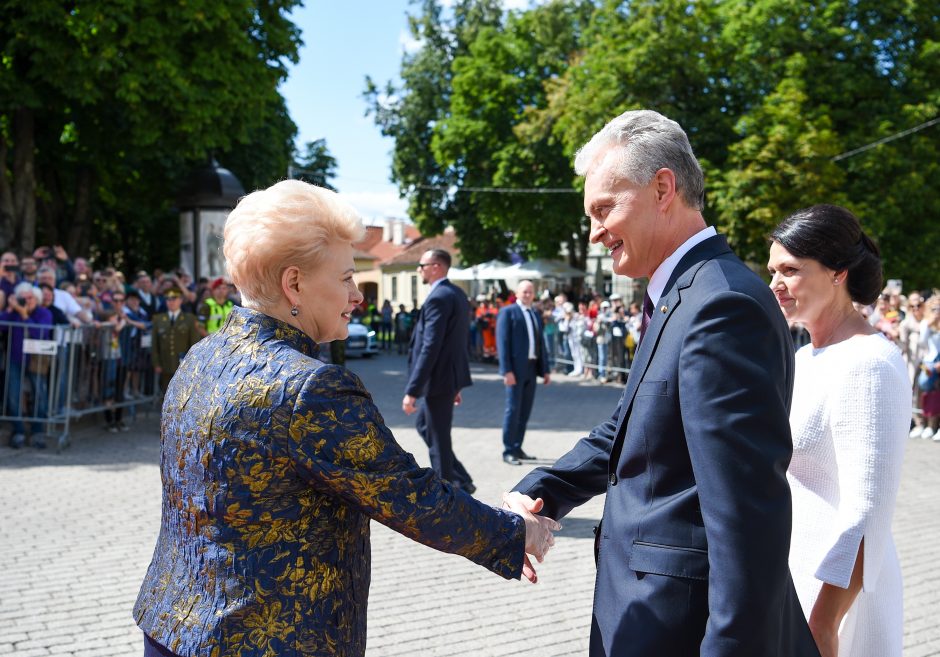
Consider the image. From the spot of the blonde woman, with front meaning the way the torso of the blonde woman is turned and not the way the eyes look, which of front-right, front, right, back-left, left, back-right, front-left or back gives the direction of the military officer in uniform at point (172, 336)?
front-left

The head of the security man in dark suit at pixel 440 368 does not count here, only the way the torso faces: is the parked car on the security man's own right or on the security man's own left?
on the security man's own right

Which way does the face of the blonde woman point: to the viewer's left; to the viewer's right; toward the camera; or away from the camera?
to the viewer's right

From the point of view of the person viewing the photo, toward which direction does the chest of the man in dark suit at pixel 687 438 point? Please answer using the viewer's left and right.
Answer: facing to the left of the viewer

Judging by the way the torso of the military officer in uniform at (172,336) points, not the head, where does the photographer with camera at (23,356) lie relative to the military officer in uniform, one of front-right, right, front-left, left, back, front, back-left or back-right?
front-right

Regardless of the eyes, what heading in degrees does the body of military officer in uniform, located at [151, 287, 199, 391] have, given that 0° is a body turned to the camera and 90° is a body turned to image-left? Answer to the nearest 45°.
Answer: approximately 0°

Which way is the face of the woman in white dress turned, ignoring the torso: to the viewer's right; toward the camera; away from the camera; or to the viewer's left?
to the viewer's left

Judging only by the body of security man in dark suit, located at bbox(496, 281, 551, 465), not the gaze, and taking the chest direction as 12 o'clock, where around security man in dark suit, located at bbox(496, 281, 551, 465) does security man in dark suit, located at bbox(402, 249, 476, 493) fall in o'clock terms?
security man in dark suit, located at bbox(402, 249, 476, 493) is roughly at 2 o'clock from security man in dark suit, located at bbox(496, 281, 551, 465).

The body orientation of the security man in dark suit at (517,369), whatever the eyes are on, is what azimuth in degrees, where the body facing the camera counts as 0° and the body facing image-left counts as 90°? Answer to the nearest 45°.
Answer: approximately 315°
